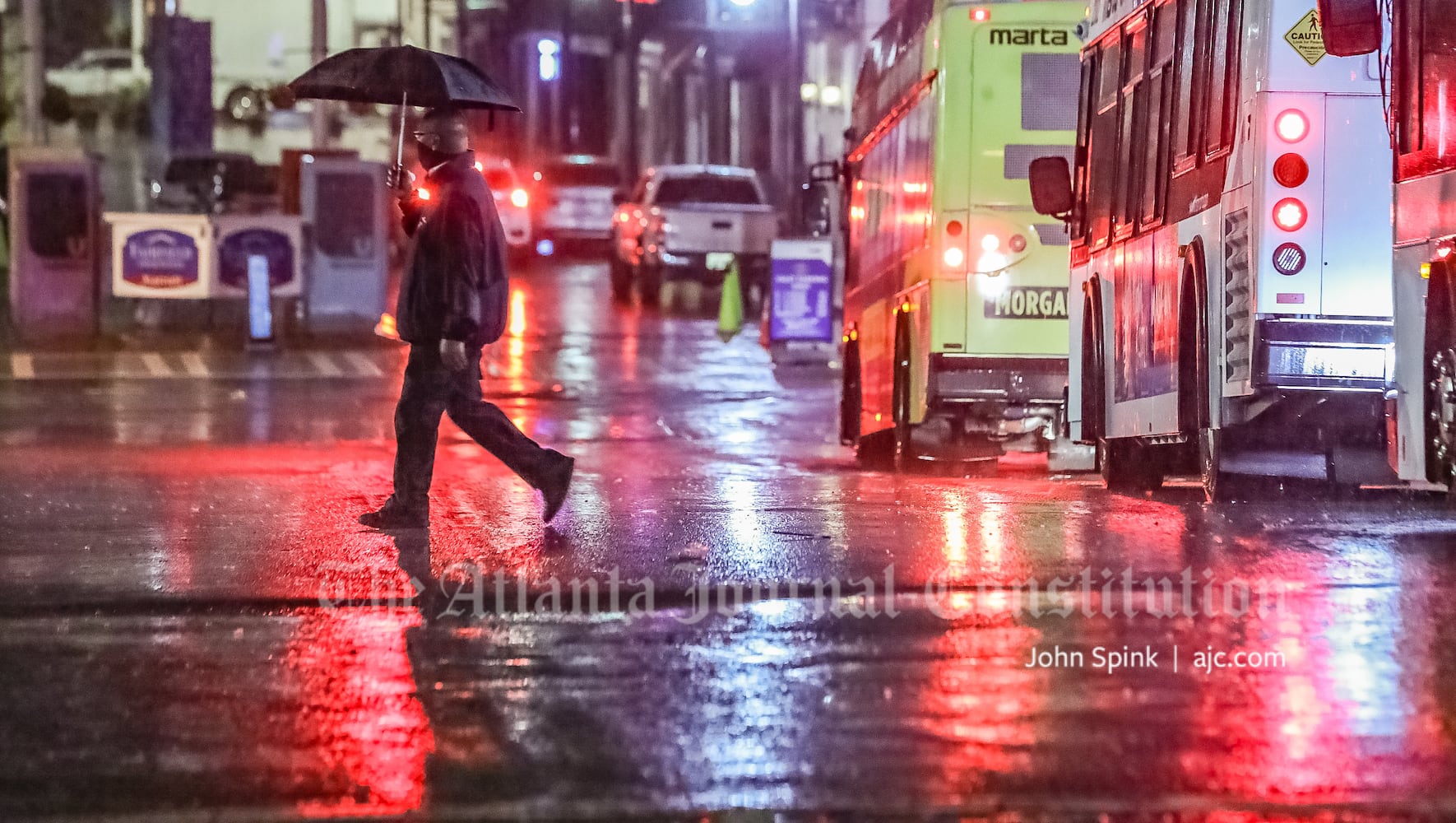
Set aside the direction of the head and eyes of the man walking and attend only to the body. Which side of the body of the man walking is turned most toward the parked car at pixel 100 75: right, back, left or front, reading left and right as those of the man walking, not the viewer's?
right

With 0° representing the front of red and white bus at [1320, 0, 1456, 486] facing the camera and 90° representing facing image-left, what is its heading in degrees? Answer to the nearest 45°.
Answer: approximately 135°

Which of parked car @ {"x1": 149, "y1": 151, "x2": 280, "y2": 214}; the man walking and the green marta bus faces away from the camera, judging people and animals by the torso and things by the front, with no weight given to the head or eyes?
the green marta bus

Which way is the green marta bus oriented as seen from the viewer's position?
away from the camera

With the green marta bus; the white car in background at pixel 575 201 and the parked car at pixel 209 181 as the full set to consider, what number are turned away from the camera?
2

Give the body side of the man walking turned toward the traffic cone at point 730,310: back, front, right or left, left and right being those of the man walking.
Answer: right

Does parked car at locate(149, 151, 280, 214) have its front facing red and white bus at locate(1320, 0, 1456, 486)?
no

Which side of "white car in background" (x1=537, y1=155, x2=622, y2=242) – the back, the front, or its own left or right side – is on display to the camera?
back

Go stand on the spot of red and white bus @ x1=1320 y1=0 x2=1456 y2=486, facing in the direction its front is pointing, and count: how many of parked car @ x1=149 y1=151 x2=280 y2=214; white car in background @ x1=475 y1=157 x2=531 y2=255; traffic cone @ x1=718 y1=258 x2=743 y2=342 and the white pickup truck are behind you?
0

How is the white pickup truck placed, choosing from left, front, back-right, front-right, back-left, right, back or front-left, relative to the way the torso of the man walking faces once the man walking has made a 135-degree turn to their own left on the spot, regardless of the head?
back-left

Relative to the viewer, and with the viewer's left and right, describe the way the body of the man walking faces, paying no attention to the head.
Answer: facing to the left of the viewer

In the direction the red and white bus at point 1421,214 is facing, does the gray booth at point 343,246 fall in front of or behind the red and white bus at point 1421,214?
in front

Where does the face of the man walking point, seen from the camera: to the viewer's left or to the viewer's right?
to the viewer's left
